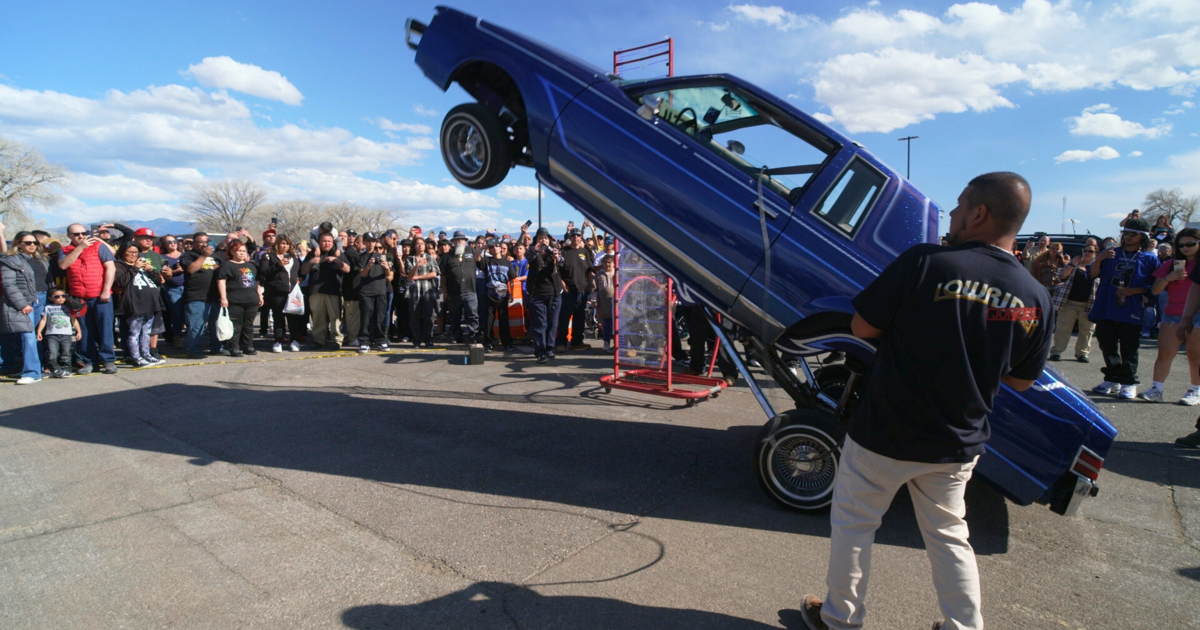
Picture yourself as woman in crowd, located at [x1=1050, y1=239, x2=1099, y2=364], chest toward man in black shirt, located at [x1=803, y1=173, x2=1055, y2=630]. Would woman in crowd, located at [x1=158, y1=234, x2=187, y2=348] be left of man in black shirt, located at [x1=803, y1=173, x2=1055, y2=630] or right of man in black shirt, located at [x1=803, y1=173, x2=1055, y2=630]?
right

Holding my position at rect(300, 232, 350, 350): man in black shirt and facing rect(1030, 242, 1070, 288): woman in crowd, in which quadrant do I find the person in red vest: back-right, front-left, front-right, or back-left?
back-right

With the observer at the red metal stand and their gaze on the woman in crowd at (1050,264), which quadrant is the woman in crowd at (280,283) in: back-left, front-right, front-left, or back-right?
back-left

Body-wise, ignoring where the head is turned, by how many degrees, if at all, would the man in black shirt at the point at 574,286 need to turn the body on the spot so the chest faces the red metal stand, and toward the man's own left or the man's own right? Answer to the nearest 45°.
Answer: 0° — they already face it

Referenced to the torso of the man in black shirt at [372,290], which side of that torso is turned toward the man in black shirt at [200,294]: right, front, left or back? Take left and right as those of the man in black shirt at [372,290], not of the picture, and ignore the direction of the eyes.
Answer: right

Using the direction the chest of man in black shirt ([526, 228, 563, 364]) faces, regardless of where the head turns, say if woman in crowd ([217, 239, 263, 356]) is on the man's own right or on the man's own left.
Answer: on the man's own right

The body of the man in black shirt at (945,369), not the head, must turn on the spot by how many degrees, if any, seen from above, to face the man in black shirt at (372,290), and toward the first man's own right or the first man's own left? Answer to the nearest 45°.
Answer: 0° — they already face them

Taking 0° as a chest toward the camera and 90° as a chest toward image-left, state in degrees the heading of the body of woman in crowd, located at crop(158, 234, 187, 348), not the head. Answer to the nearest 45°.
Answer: approximately 315°
